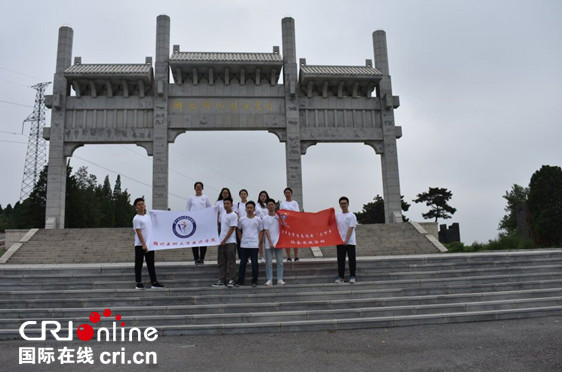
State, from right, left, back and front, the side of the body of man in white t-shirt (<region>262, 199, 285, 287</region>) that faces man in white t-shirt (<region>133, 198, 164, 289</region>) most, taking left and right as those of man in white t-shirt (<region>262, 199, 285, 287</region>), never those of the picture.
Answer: right

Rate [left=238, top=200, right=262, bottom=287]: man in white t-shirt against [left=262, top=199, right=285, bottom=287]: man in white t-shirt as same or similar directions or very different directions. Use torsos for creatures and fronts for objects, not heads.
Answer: same or similar directions

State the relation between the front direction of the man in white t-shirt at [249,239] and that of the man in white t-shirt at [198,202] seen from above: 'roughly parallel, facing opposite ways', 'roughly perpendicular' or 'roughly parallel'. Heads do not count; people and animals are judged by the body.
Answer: roughly parallel

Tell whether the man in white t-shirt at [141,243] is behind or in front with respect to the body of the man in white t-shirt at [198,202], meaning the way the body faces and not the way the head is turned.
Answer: in front

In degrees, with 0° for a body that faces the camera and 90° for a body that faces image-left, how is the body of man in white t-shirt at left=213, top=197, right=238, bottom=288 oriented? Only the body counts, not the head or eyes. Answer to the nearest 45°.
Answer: approximately 45°

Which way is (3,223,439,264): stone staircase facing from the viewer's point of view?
toward the camera

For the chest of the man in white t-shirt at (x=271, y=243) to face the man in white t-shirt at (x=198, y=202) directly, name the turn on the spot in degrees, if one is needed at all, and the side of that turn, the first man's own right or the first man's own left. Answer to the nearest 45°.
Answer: approximately 135° to the first man's own right

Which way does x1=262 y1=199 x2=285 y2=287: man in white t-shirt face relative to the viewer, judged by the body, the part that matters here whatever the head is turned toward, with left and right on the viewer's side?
facing the viewer

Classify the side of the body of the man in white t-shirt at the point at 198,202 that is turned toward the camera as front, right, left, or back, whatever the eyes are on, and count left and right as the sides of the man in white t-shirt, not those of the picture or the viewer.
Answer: front
